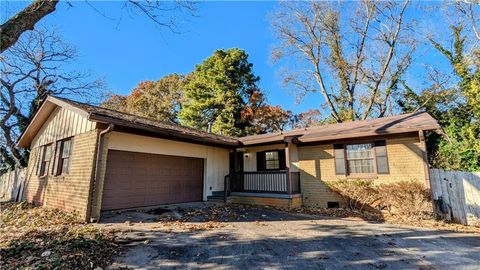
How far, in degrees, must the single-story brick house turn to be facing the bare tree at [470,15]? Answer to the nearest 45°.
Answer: approximately 135° to its left

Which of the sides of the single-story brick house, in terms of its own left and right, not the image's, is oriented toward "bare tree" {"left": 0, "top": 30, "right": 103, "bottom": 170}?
right

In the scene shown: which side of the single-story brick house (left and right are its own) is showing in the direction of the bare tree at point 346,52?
back

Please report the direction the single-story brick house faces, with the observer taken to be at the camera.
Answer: facing the viewer and to the left of the viewer

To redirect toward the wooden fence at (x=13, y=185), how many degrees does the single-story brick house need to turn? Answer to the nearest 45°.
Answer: approximately 45° to its right
